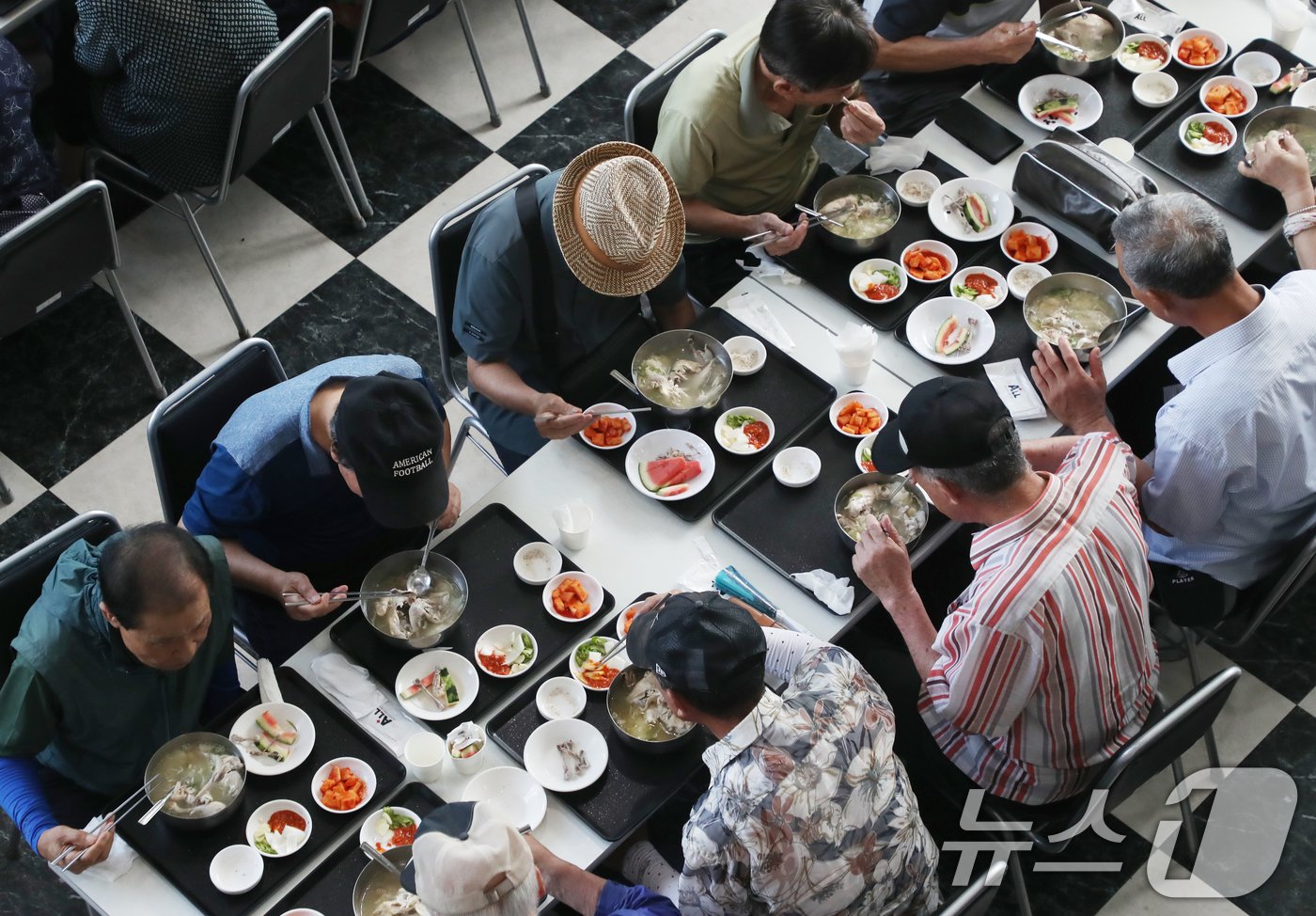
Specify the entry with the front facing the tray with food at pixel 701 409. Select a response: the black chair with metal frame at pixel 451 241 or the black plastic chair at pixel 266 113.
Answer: the black chair with metal frame at pixel 451 241

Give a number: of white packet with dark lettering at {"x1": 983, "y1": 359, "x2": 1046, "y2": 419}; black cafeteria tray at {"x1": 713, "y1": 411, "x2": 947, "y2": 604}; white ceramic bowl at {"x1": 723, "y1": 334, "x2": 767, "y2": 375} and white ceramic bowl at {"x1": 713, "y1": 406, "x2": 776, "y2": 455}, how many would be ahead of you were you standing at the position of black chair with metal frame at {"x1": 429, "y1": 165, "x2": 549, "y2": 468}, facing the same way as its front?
4

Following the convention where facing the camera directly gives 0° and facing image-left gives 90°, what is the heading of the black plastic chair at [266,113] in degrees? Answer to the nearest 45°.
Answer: approximately 135°

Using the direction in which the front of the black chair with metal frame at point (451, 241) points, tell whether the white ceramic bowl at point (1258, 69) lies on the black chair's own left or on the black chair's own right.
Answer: on the black chair's own left

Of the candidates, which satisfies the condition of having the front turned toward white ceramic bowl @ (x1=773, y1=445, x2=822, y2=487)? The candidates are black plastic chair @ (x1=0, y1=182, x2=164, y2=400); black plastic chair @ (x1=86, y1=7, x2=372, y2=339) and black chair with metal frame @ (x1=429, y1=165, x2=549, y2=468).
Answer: black chair with metal frame @ (x1=429, y1=165, x2=549, y2=468)

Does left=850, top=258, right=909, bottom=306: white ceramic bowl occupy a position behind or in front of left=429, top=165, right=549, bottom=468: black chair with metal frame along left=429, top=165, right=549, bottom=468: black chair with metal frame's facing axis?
in front

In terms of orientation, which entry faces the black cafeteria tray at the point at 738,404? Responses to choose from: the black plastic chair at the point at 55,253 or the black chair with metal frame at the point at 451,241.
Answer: the black chair with metal frame at the point at 451,241

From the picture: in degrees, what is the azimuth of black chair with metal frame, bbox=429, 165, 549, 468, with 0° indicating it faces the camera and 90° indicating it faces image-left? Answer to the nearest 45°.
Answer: approximately 315°

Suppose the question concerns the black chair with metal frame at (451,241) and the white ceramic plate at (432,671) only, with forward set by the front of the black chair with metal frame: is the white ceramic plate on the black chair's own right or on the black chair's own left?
on the black chair's own right

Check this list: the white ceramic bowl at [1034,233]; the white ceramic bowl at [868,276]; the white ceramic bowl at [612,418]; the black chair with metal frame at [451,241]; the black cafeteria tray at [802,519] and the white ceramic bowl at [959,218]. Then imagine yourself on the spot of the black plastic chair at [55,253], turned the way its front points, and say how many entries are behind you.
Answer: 6

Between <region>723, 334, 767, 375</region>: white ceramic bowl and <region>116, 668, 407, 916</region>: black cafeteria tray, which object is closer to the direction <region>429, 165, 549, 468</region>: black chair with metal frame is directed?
the white ceramic bowl

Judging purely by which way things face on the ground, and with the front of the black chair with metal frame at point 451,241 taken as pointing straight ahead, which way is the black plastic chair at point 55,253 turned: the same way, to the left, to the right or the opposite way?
the opposite way

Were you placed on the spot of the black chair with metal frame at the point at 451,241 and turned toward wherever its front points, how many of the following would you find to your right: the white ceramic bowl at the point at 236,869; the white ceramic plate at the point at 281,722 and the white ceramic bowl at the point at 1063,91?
2

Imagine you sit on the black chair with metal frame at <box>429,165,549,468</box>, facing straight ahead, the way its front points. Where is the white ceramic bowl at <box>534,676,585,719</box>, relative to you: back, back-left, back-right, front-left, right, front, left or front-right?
front-right

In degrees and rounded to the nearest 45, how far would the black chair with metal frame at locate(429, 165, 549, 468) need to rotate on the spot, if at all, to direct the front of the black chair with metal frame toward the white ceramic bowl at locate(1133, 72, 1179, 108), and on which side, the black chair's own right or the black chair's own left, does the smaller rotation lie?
approximately 45° to the black chair's own left

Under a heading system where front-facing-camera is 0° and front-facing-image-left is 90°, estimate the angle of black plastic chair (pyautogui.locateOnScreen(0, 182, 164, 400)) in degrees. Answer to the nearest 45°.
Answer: approximately 135°
